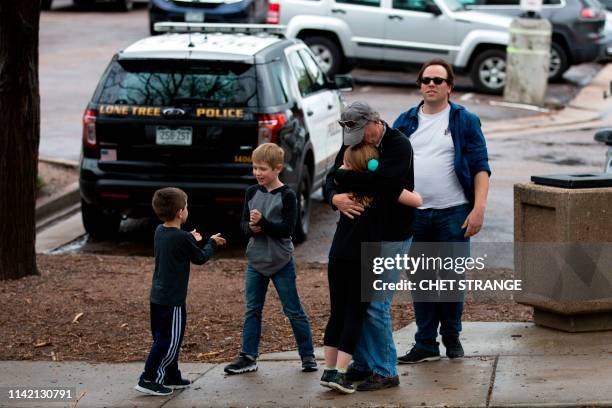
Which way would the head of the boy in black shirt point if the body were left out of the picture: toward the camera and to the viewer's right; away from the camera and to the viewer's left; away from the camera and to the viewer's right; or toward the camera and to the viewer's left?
away from the camera and to the viewer's right

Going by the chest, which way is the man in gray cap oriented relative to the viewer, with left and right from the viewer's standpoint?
facing the viewer and to the left of the viewer

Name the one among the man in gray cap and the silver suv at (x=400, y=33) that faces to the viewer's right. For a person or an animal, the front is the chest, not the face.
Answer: the silver suv

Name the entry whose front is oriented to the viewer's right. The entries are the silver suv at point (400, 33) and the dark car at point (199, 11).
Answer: the silver suv

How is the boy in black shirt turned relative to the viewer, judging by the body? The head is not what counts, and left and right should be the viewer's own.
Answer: facing away from the viewer and to the right of the viewer

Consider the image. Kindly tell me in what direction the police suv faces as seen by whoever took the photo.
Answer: facing away from the viewer and to the right of the viewer
